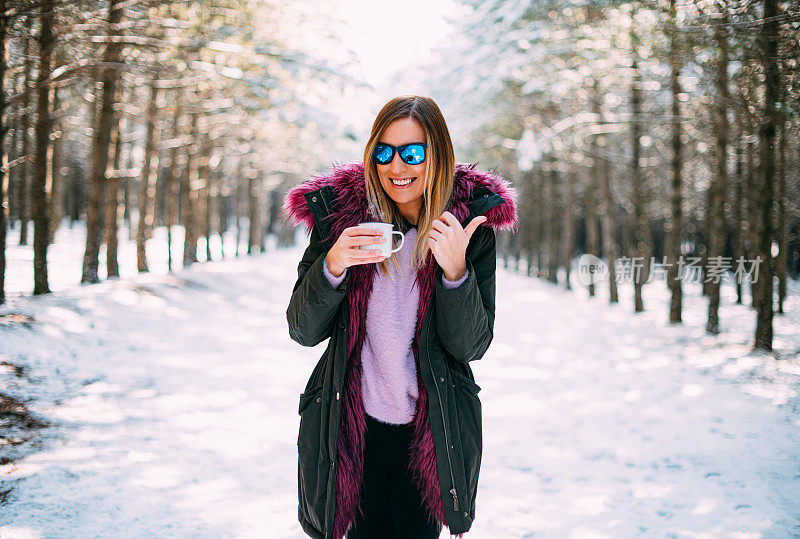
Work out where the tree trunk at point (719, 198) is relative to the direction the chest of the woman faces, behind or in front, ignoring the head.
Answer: behind

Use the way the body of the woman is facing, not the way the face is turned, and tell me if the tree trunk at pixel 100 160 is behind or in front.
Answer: behind

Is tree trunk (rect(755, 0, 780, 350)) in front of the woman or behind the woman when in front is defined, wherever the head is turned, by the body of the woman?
behind

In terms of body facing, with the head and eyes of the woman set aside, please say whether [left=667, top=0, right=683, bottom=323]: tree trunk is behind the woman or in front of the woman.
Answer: behind

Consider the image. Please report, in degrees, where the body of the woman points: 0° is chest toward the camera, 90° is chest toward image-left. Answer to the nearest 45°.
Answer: approximately 0°
